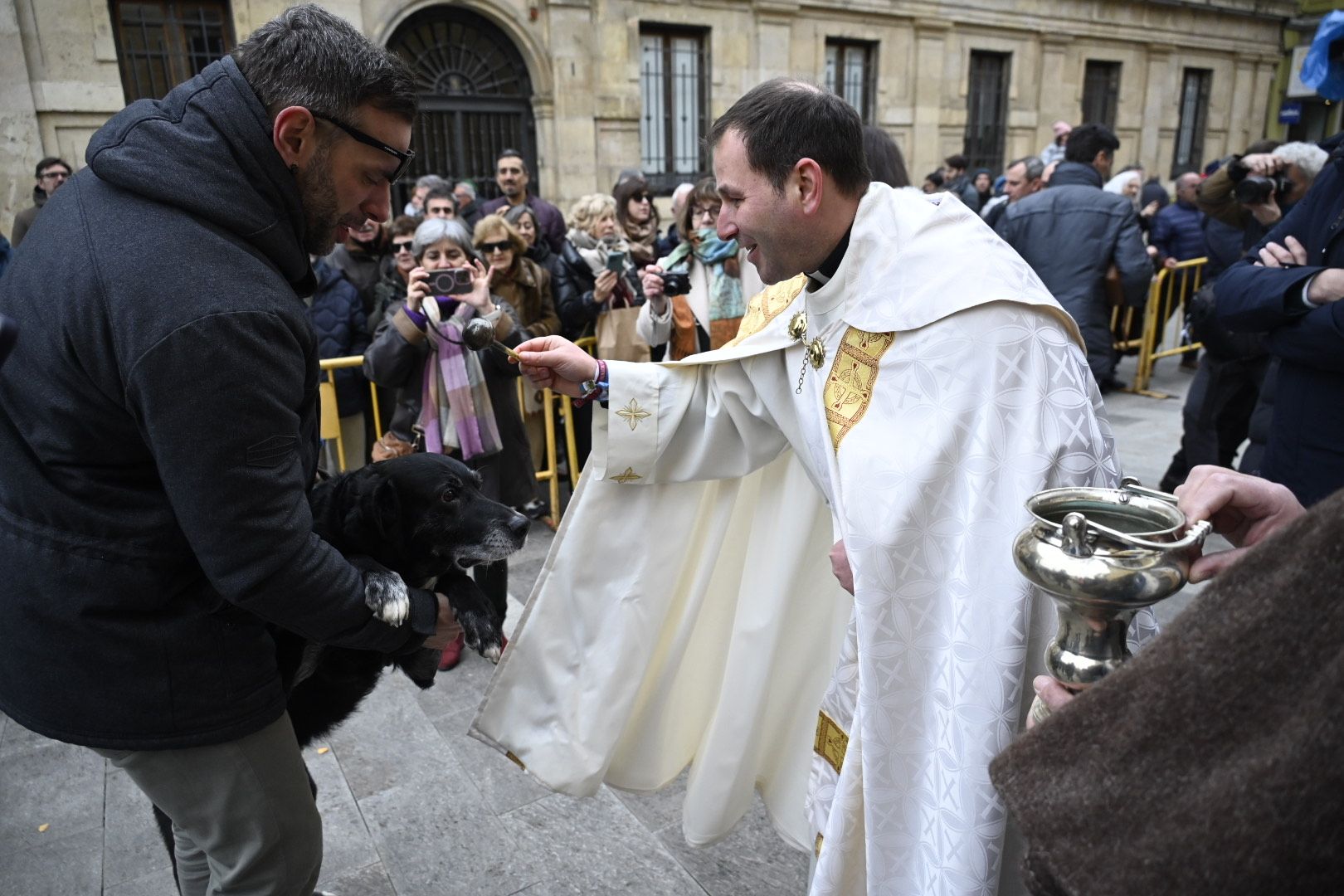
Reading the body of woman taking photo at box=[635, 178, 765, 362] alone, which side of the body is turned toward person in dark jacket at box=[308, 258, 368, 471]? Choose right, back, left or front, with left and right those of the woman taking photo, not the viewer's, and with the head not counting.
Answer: right

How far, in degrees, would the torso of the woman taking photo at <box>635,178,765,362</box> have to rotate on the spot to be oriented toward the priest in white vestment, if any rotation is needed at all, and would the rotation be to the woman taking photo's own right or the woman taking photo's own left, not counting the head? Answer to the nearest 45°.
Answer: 0° — they already face them

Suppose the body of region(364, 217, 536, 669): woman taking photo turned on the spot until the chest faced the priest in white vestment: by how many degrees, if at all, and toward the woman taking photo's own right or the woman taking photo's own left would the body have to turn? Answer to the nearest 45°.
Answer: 0° — they already face them

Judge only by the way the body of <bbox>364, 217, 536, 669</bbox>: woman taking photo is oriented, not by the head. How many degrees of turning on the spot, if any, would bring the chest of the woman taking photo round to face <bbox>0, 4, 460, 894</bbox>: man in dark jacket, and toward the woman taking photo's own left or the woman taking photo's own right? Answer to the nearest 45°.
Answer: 0° — they already face them

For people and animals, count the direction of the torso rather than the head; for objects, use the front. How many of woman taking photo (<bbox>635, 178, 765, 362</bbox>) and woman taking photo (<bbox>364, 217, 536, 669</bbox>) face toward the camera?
2

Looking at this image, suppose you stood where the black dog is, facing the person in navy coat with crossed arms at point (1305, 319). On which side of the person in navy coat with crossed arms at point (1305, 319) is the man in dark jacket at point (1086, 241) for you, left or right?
left

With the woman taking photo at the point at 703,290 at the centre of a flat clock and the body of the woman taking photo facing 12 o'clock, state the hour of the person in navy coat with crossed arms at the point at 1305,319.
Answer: The person in navy coat with crossed arms is roughly at 11 o'clock from the woman taking photo.

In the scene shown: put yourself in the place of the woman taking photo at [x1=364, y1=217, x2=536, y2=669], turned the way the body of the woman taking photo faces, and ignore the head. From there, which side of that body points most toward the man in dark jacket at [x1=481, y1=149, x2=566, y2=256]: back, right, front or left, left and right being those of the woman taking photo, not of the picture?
back

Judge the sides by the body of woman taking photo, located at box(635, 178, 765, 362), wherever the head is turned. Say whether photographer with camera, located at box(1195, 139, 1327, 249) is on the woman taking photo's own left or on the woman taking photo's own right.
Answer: on the woman taking photo's own left

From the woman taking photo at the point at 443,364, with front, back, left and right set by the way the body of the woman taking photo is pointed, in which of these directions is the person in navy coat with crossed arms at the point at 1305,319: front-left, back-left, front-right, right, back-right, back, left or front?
front-left

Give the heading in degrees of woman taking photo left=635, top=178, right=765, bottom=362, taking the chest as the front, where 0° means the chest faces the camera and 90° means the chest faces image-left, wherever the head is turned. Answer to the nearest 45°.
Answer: approximately 0°

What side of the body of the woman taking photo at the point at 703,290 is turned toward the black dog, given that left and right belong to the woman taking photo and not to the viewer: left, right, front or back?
front
